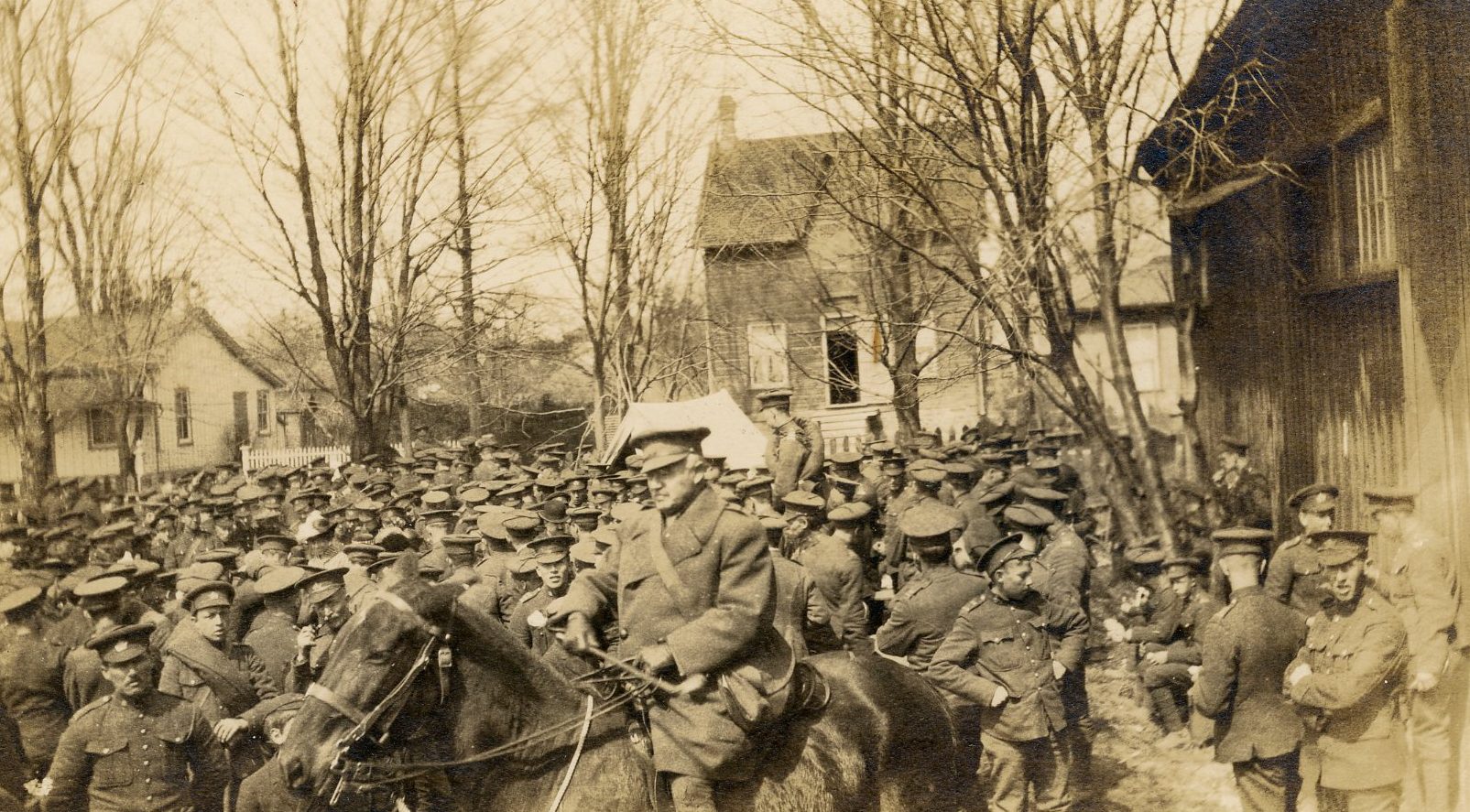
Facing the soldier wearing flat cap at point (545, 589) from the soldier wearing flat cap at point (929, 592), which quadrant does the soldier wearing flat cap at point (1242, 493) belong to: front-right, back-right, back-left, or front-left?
back-right

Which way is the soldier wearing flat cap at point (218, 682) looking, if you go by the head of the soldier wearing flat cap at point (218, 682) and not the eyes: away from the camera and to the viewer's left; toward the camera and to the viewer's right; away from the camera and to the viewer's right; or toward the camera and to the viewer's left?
toward the camera and to the viewer's right

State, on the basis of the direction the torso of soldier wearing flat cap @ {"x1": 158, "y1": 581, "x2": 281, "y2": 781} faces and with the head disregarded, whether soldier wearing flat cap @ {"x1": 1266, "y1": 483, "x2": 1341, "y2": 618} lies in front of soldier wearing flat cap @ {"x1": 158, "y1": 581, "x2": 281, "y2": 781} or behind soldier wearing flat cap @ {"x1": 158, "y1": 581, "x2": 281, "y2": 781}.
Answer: in front

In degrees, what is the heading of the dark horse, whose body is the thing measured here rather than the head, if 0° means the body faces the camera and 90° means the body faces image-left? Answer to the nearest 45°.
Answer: approximately 90°

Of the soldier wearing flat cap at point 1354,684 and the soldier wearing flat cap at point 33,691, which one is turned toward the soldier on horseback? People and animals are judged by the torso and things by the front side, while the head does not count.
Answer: the soldier wearing flat cap at point 1354,684

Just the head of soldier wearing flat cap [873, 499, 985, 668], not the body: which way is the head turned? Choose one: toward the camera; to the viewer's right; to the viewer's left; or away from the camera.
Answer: away from the camera

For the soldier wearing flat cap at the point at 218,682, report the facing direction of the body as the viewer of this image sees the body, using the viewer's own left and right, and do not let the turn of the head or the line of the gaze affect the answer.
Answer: facing the viewer and to the right of the viewer

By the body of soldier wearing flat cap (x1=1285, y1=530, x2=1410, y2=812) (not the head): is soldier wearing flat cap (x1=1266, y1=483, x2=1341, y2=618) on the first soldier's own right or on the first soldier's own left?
on the first soldier's own right

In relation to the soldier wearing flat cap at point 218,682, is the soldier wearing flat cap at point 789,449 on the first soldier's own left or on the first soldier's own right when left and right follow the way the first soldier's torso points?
on the first soldier's own left

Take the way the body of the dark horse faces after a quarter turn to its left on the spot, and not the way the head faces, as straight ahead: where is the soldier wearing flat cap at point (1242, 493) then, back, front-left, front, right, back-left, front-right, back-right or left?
back-left

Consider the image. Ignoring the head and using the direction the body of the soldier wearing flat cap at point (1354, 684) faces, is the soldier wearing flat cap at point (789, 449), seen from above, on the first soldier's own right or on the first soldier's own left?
on the first soldier's own right

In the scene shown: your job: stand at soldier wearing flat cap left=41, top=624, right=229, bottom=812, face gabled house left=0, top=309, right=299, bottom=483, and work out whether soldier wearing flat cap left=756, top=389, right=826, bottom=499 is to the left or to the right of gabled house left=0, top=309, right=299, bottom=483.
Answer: right

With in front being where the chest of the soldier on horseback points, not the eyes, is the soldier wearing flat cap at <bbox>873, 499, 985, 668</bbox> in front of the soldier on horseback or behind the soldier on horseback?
behind

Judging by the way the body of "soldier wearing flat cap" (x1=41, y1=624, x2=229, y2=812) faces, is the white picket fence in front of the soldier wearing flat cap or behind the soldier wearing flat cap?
behind

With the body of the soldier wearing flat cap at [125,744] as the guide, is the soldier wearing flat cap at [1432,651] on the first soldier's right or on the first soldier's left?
on the first soldier's left

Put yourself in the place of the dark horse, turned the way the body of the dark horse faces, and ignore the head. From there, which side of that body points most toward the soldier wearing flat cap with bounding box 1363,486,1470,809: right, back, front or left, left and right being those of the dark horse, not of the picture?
back

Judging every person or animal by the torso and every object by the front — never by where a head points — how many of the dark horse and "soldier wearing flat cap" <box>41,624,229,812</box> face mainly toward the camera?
1
